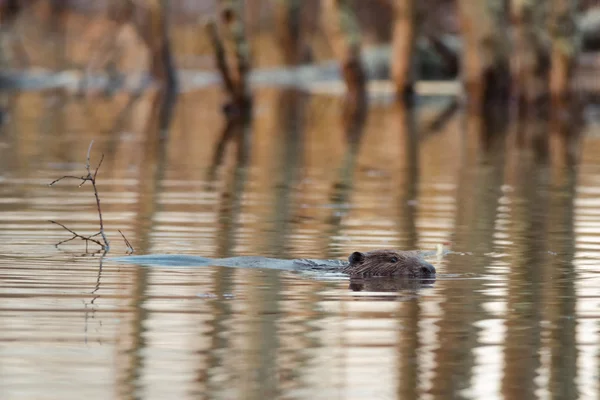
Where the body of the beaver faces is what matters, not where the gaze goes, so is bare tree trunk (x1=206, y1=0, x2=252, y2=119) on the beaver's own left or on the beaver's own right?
on the beaver's own left

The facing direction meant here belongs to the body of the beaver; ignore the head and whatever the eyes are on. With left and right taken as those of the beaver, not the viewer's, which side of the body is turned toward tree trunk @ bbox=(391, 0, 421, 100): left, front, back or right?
left

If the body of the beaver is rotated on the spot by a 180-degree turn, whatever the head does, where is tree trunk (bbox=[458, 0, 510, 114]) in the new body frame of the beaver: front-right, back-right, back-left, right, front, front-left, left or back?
right

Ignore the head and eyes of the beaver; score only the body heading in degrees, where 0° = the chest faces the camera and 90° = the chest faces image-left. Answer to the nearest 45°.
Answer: approximately 270°
